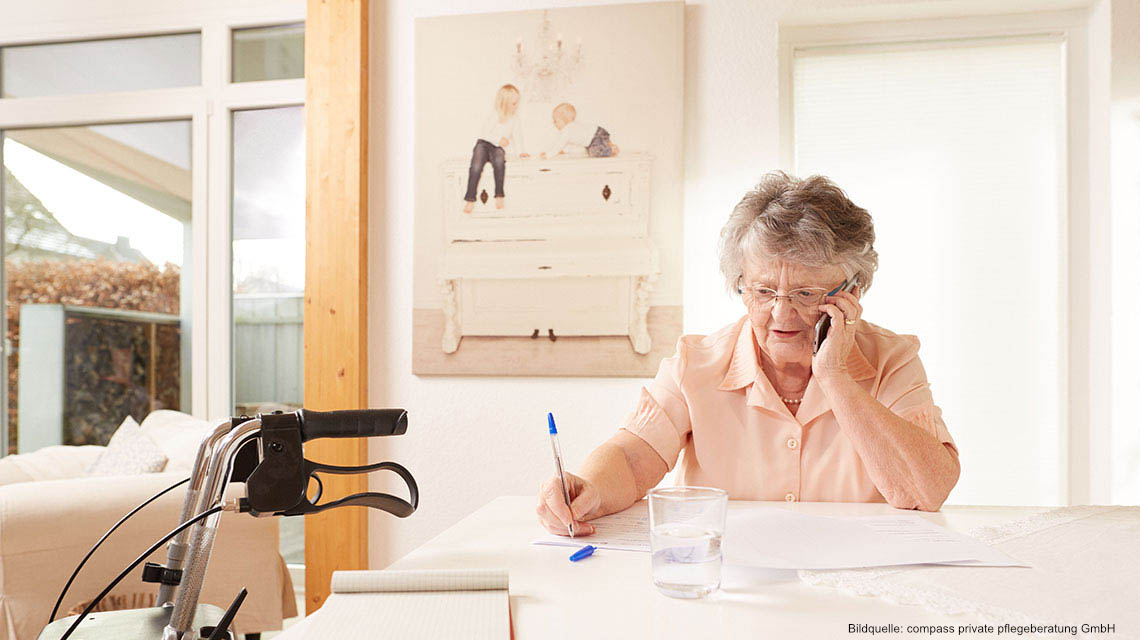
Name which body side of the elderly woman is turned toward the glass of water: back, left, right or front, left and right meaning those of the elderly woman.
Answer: front

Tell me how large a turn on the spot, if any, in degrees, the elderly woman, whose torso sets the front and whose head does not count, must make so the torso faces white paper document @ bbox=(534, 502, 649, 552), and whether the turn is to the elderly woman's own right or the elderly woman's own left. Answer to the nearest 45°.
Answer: approximately 45° to the elderly woman's own right

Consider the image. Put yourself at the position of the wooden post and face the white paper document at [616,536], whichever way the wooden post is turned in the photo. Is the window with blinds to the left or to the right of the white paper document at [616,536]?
left

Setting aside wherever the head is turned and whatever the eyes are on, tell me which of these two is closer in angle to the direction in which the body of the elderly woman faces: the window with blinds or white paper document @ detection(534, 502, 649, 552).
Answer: the white paper document

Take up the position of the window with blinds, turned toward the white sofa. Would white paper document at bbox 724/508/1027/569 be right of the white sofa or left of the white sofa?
left

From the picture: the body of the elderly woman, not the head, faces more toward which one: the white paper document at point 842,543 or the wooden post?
the white paper document

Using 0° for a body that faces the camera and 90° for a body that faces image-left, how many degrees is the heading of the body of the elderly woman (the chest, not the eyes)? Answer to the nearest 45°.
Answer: approximately 0°

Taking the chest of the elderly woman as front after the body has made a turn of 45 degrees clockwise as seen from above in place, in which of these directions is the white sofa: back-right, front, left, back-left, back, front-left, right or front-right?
front-right

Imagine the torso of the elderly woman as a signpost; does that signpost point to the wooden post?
no

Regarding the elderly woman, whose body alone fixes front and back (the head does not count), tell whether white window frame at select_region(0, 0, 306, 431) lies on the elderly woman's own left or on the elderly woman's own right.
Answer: on the elderly woman's own right

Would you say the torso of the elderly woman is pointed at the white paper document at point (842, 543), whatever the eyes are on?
yes

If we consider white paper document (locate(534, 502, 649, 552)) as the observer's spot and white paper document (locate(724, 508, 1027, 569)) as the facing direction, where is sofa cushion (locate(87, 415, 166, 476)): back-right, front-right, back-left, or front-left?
back-left

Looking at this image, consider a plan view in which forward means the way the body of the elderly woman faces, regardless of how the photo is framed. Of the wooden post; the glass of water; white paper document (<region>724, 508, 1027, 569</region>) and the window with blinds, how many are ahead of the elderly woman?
2
